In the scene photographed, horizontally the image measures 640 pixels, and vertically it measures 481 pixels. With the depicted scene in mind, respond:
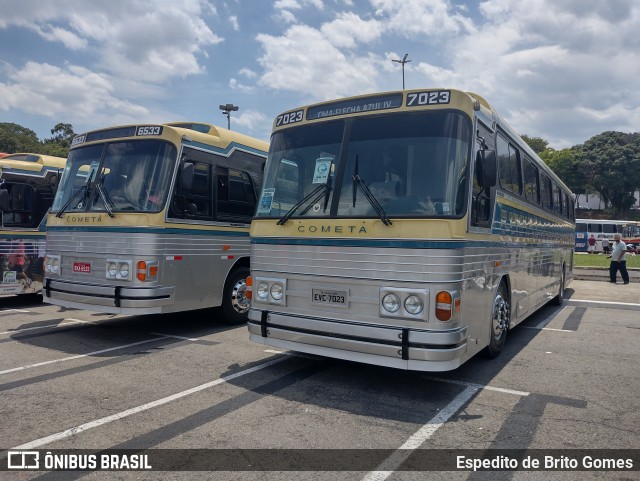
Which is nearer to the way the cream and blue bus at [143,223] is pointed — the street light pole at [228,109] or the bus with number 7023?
the bus with number 7023

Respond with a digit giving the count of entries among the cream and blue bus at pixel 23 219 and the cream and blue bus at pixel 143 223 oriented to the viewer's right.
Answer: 0

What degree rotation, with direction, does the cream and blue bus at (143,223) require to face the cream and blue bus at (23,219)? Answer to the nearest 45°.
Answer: approximately 90° to its right

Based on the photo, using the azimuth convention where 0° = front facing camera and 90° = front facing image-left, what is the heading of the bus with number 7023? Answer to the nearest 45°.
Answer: approximately 45°

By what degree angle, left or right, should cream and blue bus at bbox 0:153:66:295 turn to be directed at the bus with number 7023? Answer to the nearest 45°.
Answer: approximately 90° to its left

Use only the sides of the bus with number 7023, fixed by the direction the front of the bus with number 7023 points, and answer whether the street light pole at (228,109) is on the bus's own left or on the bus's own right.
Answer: on the bus's own right

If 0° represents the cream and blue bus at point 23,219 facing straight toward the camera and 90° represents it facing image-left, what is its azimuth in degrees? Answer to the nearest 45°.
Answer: approximately 45°

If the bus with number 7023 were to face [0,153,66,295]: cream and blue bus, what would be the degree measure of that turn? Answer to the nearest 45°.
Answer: approximately 90° to its right

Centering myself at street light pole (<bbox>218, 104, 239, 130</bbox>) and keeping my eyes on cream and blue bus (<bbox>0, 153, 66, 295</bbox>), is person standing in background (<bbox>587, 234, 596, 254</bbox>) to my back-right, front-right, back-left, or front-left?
back-left

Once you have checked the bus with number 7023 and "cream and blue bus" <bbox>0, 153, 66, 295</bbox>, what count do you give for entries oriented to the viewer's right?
0

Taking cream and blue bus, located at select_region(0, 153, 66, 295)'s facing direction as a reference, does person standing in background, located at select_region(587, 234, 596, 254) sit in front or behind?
behind
